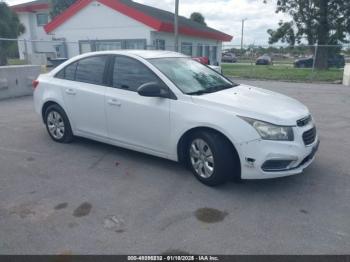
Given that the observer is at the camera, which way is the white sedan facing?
facing the viewer and to the right of the viewer

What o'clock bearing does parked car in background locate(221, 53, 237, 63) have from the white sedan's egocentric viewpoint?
The parked car in background is roughly at 8 o'clock from the white sedan.

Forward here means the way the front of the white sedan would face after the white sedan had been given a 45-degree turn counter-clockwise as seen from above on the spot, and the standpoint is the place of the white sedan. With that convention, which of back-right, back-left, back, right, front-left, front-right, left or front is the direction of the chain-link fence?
left

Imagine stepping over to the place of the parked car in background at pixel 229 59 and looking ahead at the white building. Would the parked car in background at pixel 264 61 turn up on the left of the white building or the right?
left

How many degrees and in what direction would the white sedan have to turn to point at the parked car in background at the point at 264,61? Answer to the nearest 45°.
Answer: approximately 135° to its left

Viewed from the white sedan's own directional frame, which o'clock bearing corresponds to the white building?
The white building is roughly at 7 o'clock from the white sedan.
